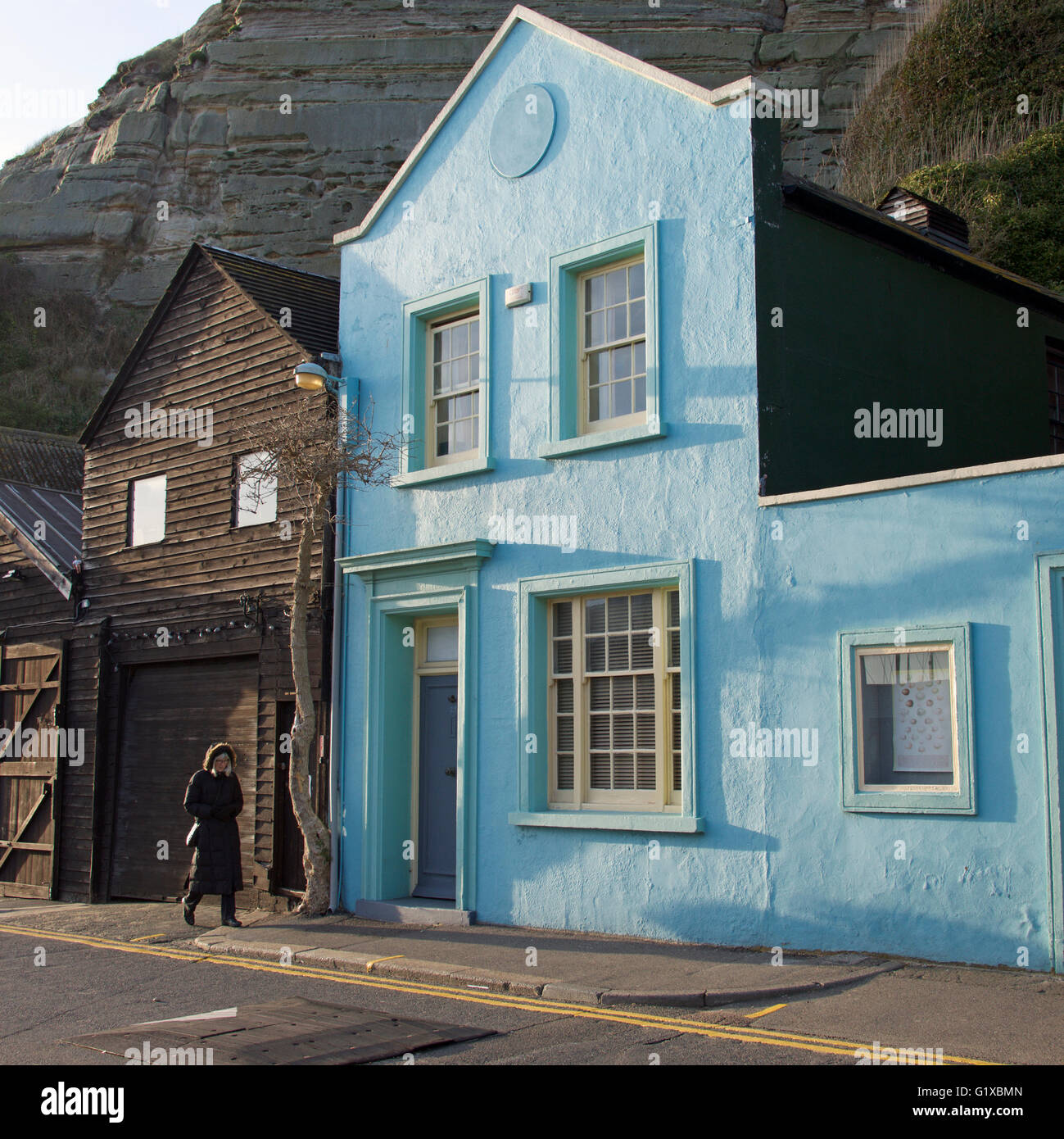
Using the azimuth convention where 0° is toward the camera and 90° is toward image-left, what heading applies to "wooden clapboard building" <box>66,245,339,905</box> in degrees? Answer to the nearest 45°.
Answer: approximately 45°

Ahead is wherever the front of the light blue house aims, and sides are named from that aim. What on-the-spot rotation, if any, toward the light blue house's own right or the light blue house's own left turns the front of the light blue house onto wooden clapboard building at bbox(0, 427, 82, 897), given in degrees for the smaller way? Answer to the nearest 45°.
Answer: approximately 90° to the light blue house's own right

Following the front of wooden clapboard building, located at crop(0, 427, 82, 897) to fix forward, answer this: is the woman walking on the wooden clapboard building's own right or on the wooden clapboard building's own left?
on the wooden clapboard building's own left

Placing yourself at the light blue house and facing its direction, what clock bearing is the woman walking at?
The woman walking is roughly at 2 o'clock from the light blue house.

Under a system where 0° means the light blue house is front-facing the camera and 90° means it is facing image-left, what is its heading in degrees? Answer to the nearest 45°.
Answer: approximately 45°

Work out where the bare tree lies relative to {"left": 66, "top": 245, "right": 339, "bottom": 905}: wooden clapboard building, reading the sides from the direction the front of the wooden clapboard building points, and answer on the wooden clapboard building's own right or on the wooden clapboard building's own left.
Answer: on the wooden clapboard building's own left

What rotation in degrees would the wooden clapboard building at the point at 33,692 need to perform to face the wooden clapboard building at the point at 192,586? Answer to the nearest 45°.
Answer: approximately 90° to its left
